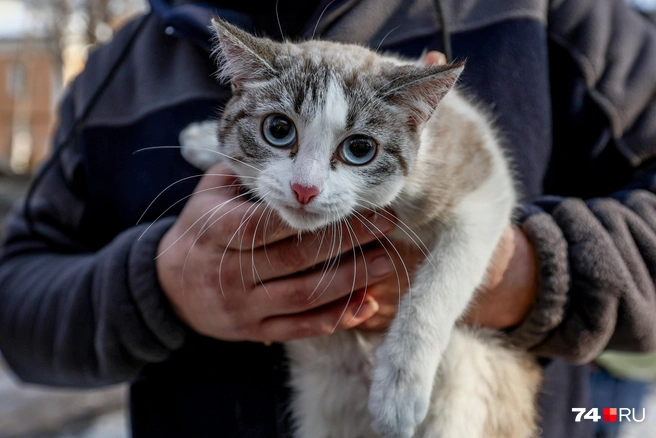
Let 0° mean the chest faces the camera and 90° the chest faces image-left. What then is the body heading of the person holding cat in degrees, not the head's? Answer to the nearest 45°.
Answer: approximately 0°
